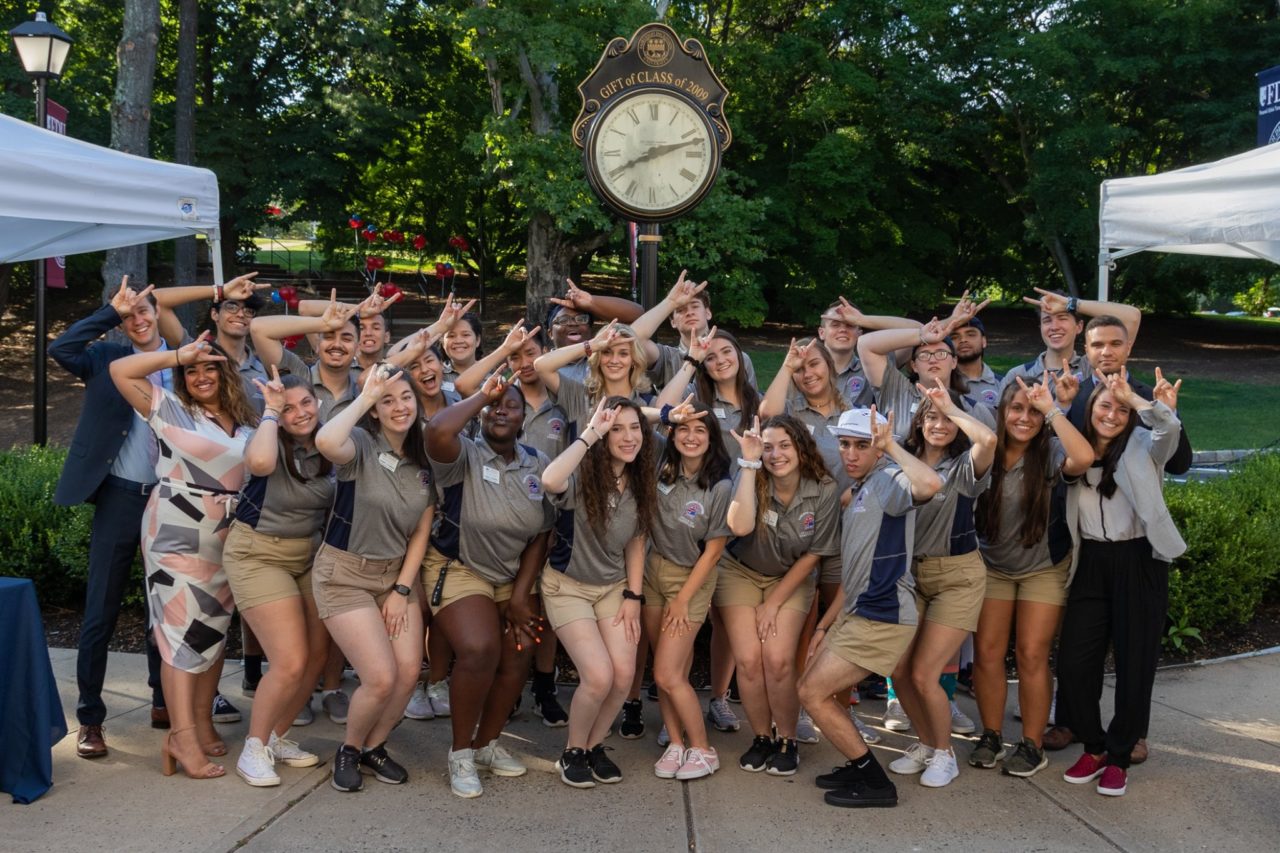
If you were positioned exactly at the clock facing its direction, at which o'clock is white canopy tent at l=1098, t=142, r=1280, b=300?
The white canopy tent is roughly at 10 o'clock from the clock.

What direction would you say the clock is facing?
toward the camera

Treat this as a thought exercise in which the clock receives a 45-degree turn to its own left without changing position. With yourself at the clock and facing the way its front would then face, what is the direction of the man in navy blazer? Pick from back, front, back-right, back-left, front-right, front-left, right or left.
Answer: right

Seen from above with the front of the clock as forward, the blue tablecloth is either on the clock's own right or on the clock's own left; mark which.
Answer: on the clock's own right

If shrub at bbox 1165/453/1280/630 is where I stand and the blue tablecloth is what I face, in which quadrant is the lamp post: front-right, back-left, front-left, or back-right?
front-right

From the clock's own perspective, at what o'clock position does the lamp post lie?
The lamp post is roughly at 4 o'clock from the clock.

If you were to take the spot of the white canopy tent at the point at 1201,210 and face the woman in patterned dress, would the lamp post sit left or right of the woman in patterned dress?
right

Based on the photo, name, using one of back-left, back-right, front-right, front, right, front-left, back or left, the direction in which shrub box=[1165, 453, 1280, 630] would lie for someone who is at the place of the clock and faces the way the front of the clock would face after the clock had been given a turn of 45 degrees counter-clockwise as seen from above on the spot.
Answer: front-left

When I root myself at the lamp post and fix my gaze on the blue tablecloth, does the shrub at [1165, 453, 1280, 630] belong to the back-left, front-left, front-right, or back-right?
front-left

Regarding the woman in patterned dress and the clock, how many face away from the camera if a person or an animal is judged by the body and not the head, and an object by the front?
0
